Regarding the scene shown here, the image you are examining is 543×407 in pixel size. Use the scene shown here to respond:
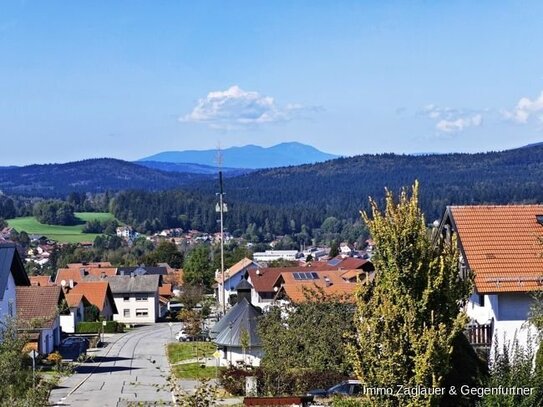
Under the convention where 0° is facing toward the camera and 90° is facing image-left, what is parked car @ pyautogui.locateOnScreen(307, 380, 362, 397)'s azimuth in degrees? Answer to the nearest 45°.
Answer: approximately 90°

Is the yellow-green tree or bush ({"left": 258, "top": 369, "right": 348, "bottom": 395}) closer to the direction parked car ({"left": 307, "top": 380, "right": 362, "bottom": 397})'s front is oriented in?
the bush

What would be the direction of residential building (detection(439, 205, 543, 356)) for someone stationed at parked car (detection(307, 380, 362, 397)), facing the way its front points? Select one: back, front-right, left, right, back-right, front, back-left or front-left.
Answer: back

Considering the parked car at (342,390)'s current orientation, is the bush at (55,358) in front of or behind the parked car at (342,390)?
in front

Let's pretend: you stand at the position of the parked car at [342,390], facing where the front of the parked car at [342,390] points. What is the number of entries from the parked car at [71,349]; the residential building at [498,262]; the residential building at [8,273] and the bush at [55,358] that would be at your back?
1

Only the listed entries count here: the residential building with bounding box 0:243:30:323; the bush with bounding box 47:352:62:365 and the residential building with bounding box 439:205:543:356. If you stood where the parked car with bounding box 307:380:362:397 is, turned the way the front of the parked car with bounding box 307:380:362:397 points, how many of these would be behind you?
1

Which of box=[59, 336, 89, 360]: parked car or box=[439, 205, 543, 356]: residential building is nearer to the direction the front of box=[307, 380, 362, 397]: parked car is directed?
the parked car

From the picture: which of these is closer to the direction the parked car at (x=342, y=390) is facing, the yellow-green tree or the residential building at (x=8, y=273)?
the residential building

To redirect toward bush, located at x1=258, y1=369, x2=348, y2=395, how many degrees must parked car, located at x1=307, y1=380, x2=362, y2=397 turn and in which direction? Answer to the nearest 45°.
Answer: approximately 45° to its right

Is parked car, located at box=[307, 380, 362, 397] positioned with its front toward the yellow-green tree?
no

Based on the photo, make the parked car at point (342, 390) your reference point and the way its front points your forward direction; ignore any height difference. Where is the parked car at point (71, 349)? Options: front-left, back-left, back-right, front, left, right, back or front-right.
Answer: front-right

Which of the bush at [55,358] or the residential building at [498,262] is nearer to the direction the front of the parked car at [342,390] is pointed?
the bush

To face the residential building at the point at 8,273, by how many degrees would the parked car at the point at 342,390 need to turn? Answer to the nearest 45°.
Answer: approximately 45° to its right
